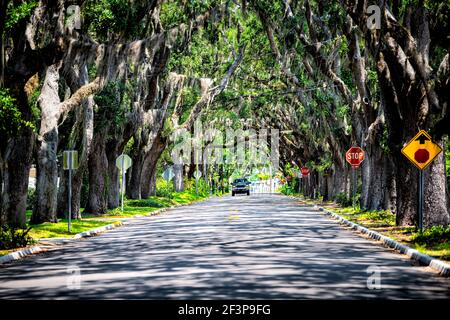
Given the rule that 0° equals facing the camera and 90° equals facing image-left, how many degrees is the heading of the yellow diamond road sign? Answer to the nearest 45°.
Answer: approximately 0°

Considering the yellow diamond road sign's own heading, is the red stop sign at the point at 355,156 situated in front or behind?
behind

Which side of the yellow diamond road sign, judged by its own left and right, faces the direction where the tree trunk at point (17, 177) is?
right

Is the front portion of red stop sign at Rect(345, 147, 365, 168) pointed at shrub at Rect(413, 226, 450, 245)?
yes

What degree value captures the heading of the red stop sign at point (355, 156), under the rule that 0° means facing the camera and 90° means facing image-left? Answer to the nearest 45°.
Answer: approximately 0°

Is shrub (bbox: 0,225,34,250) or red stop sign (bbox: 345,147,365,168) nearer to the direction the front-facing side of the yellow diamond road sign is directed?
the shrub

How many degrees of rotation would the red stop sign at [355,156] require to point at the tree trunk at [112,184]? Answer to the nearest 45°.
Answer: approximately 90° to its right

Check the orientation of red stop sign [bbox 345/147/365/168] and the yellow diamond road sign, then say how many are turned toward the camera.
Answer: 2
